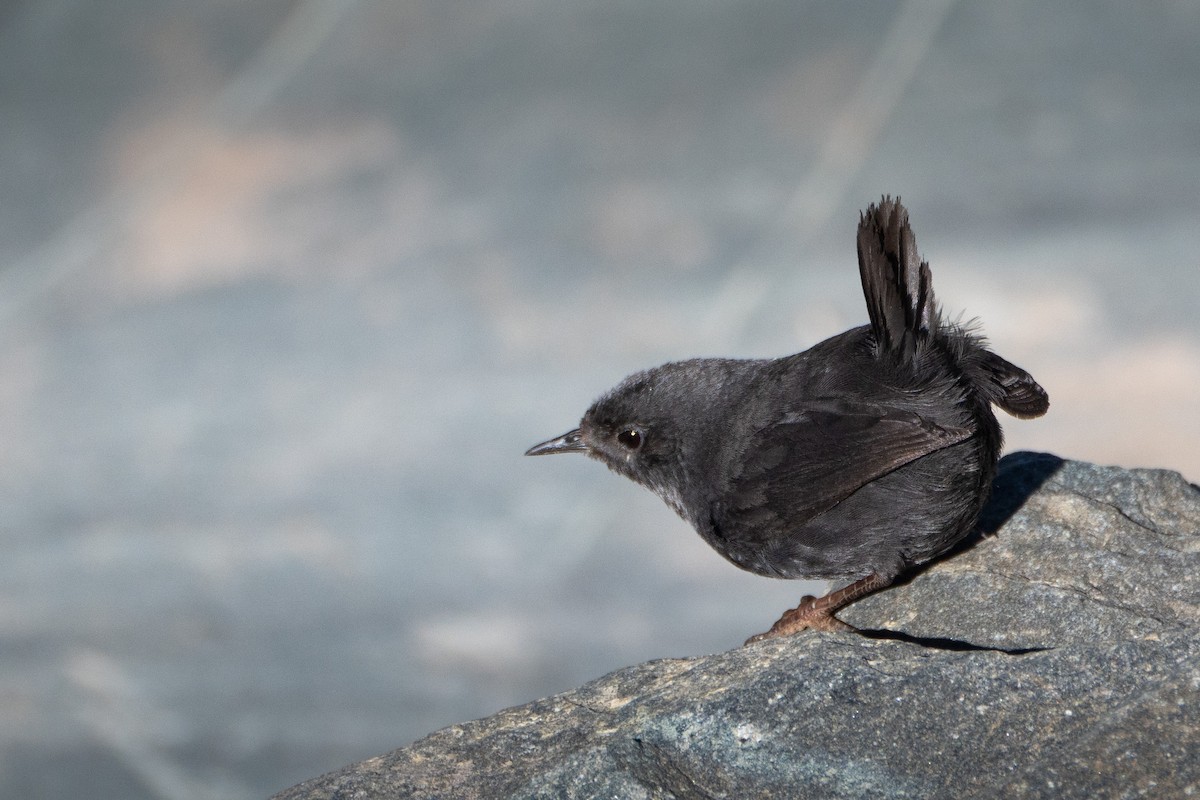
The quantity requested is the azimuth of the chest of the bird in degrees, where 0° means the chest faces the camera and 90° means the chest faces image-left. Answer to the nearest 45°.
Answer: approximately 90°
